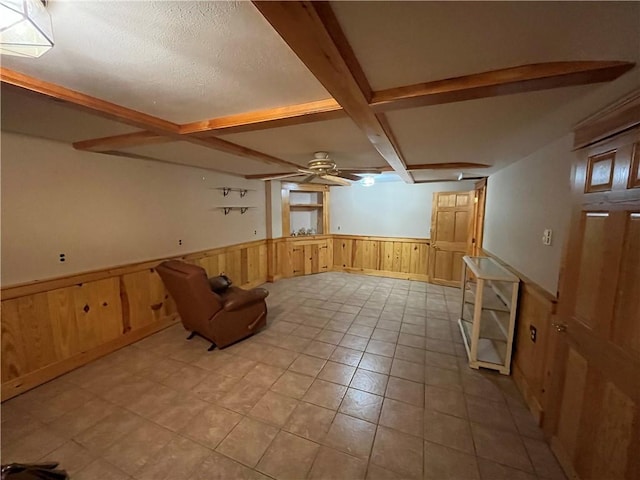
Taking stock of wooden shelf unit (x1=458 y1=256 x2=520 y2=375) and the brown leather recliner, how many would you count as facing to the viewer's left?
1

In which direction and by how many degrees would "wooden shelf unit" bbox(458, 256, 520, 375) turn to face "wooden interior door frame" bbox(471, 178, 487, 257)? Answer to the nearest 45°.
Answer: approximately 90° to its right

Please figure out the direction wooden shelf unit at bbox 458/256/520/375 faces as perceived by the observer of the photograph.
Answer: facing to the left of the viewer

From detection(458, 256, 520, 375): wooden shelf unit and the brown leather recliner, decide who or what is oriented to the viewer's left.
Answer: the wooden shelf unit

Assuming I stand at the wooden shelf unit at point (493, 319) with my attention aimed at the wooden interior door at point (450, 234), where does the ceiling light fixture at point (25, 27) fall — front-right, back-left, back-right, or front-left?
back-left

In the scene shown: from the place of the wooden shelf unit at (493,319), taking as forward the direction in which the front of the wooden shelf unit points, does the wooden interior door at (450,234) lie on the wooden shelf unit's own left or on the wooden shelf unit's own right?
on the wooden shelf unit's own right

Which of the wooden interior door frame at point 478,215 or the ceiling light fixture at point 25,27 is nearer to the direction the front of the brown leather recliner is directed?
the wooden interior door frame

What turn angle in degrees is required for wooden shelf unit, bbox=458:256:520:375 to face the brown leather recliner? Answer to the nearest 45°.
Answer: approximately 45° to its left
